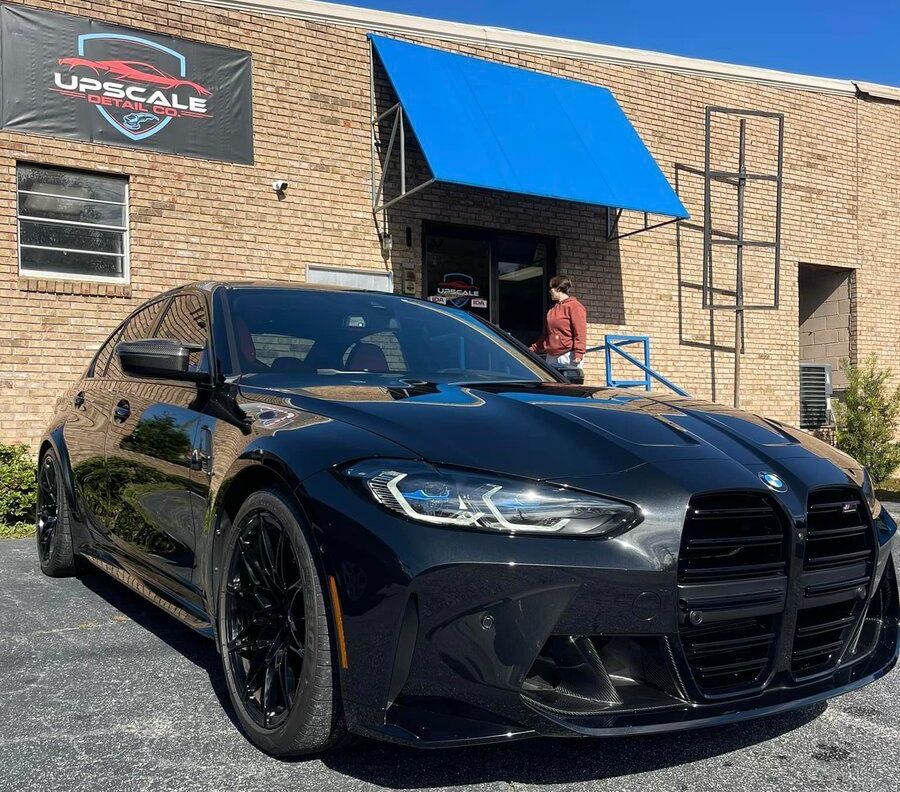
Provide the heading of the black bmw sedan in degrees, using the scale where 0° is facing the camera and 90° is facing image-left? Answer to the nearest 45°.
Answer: approximately 315°

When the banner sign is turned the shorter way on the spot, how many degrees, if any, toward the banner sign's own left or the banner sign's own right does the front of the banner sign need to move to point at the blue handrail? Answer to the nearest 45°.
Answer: approximately 45° to the banner sign's own left

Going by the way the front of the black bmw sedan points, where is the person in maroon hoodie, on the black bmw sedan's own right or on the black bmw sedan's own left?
on the black bmw sedan's own left

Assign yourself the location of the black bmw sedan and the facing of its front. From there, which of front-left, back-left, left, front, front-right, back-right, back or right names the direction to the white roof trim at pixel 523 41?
back-left

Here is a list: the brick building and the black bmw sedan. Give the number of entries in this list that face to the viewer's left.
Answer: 0

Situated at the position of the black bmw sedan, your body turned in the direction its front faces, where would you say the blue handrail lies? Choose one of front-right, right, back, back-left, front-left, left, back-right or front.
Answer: back-left
